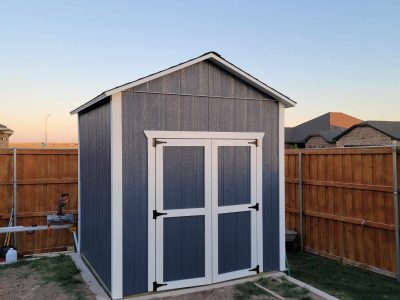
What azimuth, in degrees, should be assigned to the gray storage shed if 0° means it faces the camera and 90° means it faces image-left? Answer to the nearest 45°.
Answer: approximately 315°

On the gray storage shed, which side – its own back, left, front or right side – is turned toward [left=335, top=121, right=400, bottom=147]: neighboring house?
left

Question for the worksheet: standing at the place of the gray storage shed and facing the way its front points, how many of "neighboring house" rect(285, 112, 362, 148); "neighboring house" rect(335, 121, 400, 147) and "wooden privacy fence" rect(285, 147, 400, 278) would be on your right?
0

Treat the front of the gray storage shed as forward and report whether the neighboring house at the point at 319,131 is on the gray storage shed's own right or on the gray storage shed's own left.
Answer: on the gray storage shed's own left

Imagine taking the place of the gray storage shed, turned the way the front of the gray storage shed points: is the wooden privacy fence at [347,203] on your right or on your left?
on your left

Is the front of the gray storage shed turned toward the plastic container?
no

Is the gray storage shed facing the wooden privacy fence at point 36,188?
no
